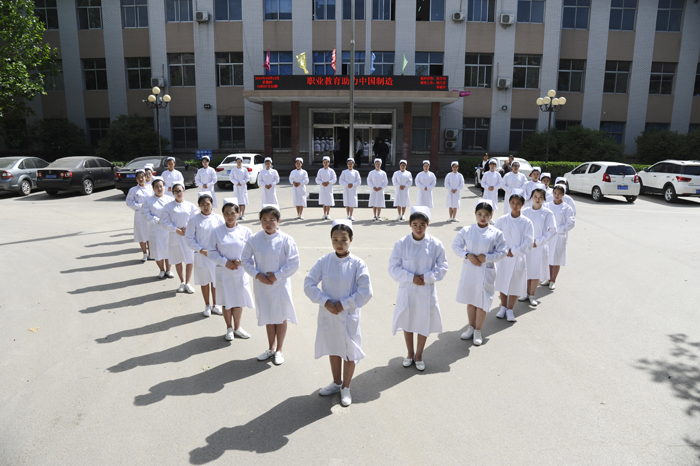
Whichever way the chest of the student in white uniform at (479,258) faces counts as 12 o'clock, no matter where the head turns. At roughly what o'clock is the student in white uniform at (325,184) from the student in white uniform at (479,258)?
the student in white uniform at (325,184) is roughly at 5 o'clock from the student in white uniform at (479,258).

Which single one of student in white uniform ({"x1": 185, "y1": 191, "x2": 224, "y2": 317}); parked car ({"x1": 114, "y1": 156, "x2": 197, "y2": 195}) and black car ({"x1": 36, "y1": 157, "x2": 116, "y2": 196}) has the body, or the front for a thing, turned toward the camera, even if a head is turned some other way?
the student in white uniform

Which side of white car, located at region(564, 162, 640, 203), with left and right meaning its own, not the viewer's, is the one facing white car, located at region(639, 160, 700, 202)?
right

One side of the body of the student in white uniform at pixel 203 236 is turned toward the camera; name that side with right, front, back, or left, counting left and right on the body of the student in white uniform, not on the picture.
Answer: front

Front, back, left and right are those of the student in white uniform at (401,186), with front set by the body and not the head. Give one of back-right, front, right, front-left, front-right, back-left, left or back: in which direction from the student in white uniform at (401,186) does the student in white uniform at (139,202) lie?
front-right

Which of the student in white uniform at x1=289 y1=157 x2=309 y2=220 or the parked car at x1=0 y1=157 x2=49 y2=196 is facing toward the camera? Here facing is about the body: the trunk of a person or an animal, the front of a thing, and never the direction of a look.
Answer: the student in white uniform

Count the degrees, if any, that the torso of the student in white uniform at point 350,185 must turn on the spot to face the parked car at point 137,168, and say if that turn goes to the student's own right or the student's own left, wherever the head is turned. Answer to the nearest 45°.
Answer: approximately 135° to the student's own right

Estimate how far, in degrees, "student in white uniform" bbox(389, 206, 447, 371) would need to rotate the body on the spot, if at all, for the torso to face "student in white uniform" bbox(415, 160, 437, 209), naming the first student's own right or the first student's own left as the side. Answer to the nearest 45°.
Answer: approximately 180°

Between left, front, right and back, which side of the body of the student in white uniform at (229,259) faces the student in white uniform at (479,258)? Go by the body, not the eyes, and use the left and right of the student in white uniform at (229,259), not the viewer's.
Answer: left

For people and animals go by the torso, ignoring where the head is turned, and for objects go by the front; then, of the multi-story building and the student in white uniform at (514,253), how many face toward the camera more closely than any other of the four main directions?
2

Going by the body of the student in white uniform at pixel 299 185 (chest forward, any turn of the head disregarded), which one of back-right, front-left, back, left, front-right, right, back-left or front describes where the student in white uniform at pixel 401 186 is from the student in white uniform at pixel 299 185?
left

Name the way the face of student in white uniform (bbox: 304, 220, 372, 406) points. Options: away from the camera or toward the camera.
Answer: toward the camera

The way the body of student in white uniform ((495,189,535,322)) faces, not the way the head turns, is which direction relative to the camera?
toward the camera

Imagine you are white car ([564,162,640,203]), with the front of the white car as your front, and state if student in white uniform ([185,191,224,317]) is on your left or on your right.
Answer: on your left

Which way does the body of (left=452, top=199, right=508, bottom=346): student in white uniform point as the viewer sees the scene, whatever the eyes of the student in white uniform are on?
toward the camera

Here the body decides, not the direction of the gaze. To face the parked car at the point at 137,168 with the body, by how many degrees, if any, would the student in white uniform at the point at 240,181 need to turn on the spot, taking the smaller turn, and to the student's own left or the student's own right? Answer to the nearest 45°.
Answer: approximately 135° to the student's own right

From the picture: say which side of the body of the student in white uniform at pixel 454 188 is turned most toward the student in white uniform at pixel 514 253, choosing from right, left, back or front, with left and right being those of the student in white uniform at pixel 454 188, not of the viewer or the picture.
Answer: front
